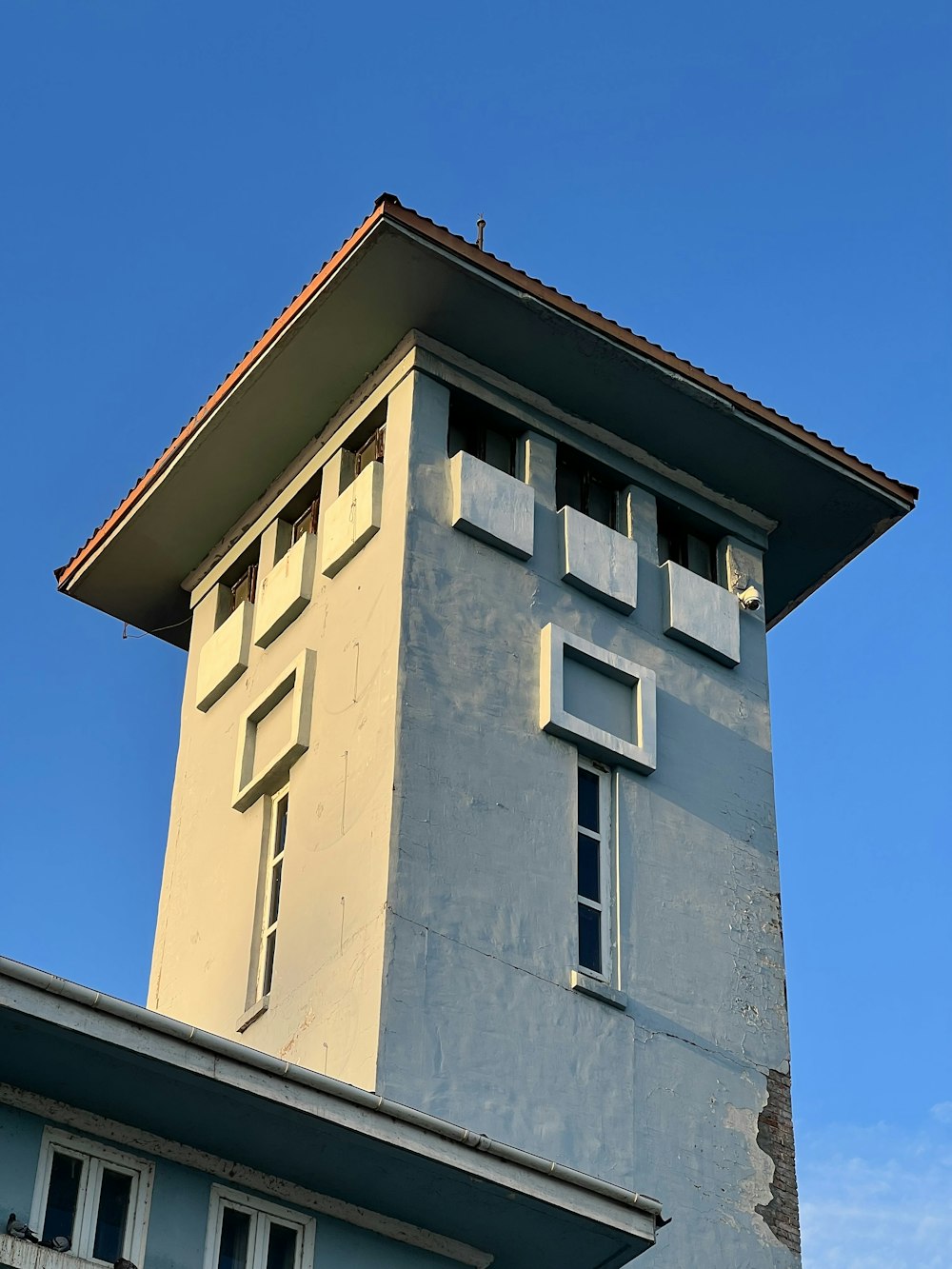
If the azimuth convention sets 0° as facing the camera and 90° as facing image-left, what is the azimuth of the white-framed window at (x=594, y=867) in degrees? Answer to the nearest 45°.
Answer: approximately 315°

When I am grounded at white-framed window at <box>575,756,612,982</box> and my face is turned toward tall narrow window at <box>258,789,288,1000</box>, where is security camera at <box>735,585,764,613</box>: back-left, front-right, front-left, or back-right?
back-right

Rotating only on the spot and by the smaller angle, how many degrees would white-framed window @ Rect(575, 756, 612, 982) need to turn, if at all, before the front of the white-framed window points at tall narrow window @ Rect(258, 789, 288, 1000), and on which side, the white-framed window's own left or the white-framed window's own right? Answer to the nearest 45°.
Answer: approximately 135° to the white-framed window's own right
